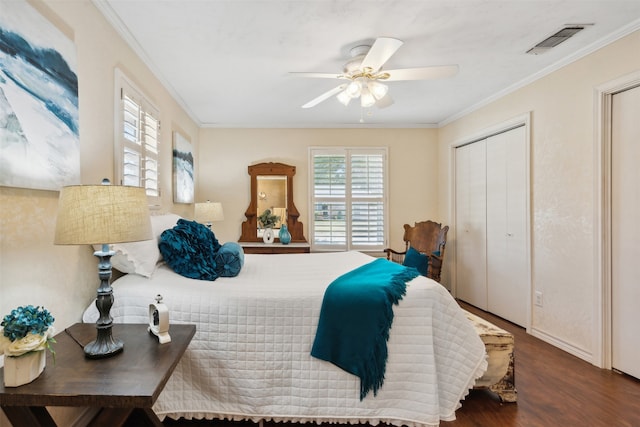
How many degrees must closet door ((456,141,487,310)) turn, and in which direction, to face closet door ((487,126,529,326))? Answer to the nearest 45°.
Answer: approximately 90° to its left

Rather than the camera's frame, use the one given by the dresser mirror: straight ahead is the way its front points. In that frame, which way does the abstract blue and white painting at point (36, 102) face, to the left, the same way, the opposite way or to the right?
to the left

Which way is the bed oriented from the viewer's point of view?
to the viewer's right

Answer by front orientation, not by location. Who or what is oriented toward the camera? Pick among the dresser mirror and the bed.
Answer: the dresser mirror

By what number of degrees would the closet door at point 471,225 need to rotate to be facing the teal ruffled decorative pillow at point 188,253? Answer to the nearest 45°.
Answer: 0° — it already faces it

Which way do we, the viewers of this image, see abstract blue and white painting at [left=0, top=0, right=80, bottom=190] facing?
facing the viewer and to the right of the viewer

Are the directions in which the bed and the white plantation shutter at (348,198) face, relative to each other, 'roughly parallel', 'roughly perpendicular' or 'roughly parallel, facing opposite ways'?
roughly perpendicular

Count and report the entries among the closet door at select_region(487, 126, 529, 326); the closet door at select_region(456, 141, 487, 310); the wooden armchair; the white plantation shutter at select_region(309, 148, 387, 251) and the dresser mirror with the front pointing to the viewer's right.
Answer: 0

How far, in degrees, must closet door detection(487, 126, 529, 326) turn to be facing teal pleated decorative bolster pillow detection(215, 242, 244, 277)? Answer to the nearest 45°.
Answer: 0° — it already faces it

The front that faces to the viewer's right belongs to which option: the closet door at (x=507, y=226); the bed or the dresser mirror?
the bed

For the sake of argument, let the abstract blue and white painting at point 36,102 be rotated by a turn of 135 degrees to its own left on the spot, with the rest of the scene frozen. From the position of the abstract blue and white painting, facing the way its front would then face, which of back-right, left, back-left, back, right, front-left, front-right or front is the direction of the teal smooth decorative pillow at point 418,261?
right

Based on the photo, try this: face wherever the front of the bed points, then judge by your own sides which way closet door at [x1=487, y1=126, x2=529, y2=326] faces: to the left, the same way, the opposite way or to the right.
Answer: the opposite way

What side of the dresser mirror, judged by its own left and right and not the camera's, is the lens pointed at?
front

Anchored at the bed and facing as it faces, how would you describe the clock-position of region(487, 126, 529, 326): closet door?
The closet door is roughly at 11 o'clock from the bed.

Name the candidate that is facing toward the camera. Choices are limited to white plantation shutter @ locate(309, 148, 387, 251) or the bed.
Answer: the white plantation shutter

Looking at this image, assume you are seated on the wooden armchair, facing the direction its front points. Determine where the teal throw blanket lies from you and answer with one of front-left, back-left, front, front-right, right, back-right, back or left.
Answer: front-left

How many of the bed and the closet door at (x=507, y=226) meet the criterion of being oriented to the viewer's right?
1

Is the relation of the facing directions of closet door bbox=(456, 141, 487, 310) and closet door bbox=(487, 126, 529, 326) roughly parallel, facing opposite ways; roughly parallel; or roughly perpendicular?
roughly parallel
